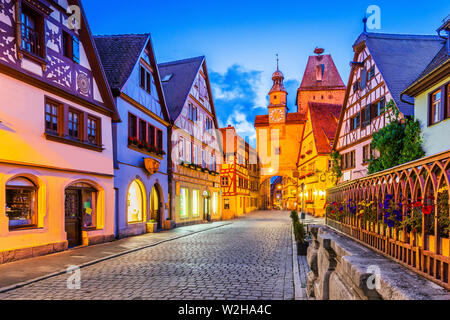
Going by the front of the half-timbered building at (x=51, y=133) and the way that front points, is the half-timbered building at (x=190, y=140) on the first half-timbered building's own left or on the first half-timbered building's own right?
on the first half-timbered building's own left

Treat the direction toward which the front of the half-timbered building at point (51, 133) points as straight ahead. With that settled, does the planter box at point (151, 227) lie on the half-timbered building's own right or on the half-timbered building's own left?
on the half-timbered building's own left

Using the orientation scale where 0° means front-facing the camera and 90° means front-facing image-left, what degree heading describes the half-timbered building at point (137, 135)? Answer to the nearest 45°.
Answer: approximately 315°
